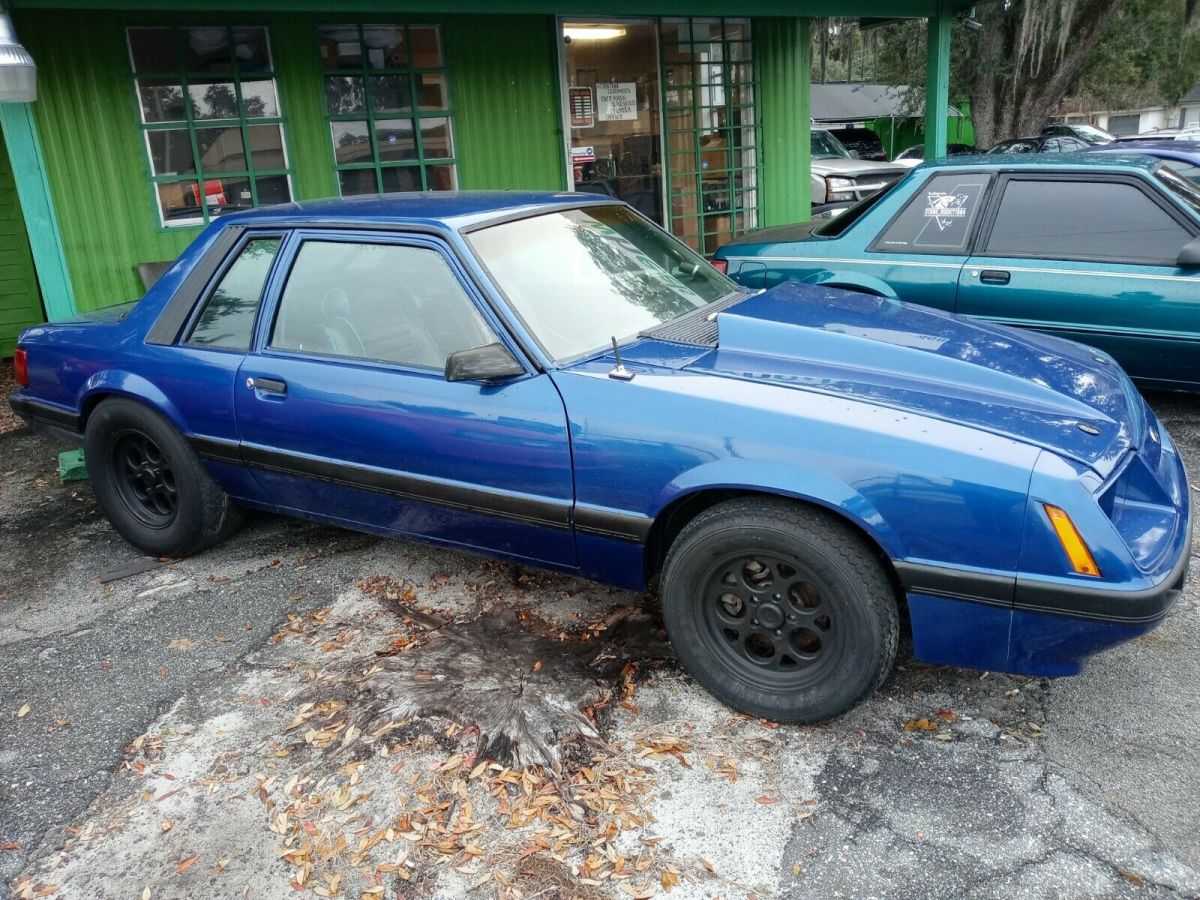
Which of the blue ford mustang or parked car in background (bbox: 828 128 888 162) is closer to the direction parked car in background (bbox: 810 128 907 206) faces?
the blue ford mustang

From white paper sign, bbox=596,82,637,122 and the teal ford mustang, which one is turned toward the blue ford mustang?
the white paper sign

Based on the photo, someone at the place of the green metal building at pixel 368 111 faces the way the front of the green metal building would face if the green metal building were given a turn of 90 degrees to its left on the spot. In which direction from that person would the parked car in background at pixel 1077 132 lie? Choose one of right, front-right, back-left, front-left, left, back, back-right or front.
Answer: front-left

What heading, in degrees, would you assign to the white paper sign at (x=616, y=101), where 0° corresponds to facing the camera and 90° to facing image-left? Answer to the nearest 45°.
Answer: approximately 0°

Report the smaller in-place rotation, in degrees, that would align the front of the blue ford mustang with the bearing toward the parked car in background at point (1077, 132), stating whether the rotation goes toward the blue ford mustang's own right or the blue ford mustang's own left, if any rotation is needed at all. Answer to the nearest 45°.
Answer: approximately 90° to the blue ford mustang's own left

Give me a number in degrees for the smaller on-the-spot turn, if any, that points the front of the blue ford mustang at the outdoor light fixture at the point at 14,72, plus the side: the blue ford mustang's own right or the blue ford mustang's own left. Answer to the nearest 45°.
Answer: approximately 180°

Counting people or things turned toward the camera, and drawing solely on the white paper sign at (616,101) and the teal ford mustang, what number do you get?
1
